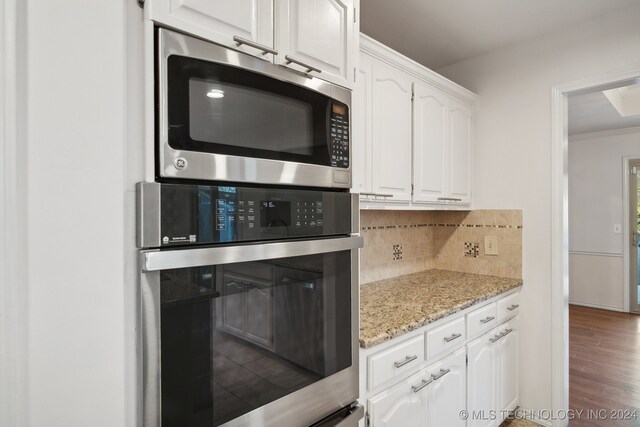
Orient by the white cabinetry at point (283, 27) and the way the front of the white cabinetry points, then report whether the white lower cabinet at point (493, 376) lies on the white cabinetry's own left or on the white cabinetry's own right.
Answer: on the white cabinetry's own left

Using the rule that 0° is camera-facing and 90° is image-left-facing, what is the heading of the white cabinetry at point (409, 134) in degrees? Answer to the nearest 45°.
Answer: approximately 315°

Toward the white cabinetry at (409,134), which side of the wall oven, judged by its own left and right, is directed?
left

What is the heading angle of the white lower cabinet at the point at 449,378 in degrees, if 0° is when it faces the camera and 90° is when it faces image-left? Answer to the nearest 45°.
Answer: approximately 315°

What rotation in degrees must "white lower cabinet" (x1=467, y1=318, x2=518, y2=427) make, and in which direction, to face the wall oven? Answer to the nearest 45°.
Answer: approximately 45° to its right

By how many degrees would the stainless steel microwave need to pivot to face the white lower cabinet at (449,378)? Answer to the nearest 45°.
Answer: approximately 90° to its left
